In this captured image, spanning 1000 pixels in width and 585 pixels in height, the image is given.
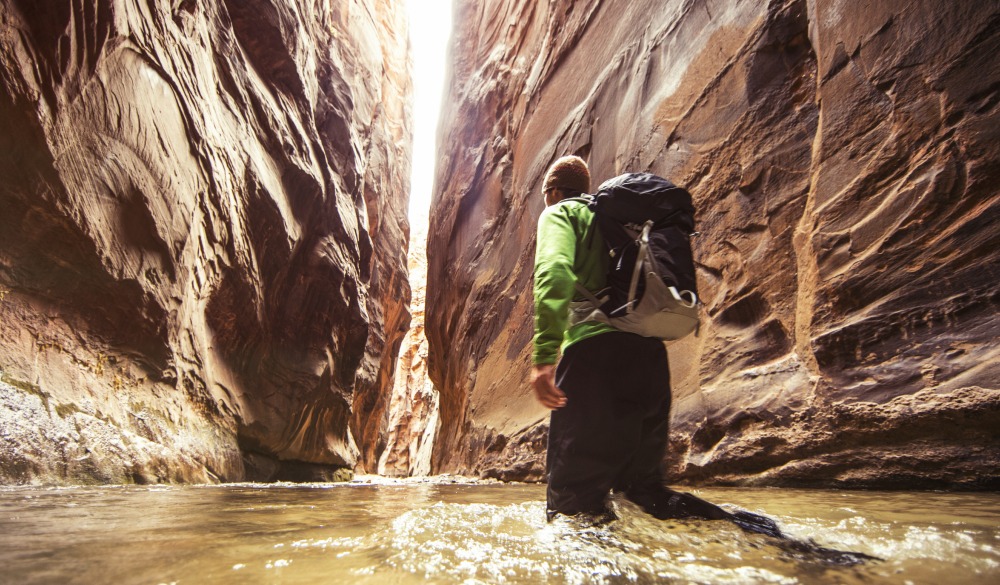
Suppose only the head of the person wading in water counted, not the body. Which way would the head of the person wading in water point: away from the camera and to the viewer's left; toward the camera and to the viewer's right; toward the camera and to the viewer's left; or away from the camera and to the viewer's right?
away from the camera and to the viewer's left

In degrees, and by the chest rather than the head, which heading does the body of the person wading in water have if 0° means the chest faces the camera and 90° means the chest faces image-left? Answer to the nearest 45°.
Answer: approximately 135°
